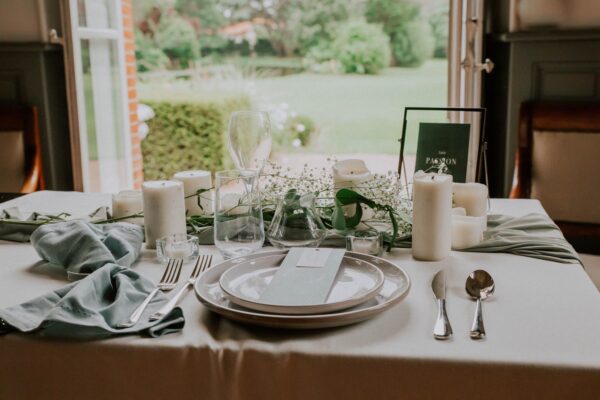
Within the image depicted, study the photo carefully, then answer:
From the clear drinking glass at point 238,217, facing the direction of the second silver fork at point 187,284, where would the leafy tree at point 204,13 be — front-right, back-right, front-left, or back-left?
back-right

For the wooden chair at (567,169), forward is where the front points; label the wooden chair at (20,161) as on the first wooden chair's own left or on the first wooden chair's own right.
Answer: on the first wooden chair's own right

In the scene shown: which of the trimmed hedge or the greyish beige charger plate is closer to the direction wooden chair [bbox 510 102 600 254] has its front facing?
the greyish beige charger plate

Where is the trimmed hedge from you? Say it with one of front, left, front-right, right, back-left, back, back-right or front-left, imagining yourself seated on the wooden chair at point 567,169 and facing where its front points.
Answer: back-right

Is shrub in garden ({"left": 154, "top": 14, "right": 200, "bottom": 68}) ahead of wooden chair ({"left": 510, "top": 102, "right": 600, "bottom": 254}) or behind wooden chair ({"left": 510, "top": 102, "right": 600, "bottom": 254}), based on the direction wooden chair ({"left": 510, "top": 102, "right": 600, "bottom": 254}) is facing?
behind

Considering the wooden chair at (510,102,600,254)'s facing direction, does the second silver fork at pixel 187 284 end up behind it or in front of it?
in front

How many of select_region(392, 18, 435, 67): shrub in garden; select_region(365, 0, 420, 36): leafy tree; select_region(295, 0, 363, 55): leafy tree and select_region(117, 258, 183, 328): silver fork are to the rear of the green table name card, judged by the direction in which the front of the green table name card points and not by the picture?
3

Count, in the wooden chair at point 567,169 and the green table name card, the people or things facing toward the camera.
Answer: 2

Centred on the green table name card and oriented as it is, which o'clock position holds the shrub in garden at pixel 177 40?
The shrub in garden is roughly at 5 o'clock from the green table name card.

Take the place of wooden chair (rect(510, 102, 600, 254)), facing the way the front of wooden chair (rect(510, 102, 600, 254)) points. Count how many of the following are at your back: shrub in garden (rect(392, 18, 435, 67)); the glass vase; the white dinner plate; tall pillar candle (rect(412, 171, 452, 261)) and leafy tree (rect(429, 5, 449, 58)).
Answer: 2

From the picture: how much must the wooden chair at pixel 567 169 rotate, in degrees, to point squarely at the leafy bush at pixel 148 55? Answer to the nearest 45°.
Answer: approximately 135° to its right

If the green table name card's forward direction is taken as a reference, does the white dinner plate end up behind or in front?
in front

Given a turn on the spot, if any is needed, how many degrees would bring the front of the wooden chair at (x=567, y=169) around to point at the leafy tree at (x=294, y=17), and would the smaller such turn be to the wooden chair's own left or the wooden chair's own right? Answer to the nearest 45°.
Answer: approximately 135° to the wooden chair's own right

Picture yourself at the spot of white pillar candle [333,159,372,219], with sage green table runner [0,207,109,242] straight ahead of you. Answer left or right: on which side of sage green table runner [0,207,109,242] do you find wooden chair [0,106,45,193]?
right
